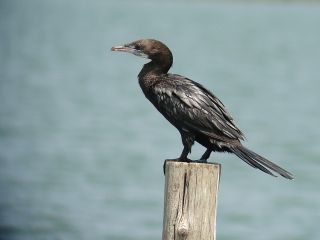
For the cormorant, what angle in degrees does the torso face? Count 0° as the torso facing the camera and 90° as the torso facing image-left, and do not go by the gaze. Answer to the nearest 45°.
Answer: approximately 90°
